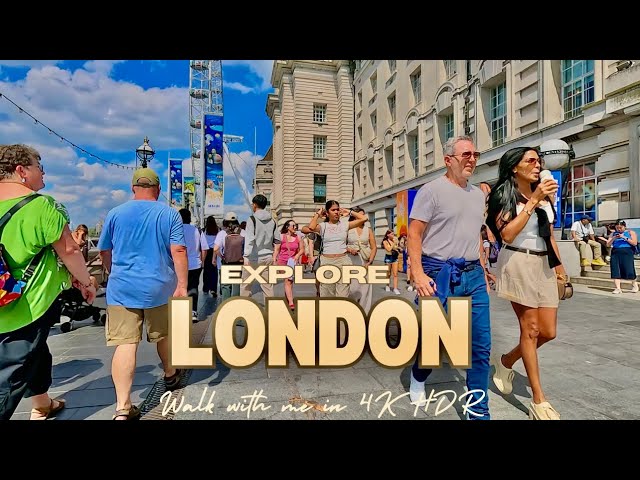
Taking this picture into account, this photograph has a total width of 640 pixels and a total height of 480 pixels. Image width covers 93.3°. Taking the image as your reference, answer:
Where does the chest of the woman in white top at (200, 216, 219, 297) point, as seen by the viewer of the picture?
away from the camera

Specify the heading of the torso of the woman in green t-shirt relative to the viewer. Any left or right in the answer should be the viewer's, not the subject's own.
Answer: facing away from the viewer and to the right of the viewer

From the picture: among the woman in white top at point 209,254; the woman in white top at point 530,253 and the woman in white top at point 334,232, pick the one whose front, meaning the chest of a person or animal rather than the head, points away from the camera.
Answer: the woman in white top at point 209,254

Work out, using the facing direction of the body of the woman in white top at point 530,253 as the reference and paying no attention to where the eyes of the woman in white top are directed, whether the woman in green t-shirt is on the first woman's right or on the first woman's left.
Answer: on the first woman's right

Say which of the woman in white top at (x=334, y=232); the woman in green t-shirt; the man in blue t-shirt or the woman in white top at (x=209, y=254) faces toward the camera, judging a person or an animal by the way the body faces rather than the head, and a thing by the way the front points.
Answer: the woman in white top at (x=334, y=232)

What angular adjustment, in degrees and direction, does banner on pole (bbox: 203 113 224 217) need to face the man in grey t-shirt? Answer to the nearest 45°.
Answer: approximately 45° to its left

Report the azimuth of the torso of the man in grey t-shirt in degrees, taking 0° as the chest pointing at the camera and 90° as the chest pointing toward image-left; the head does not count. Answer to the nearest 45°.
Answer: approximately 315°
